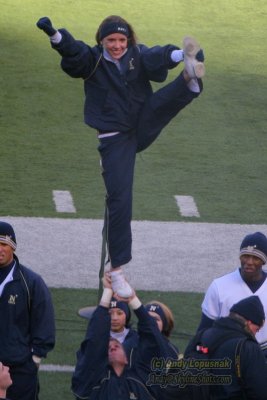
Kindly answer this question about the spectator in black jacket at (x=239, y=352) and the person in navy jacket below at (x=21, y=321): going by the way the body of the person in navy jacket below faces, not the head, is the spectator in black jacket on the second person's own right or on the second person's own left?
on the second person's own left

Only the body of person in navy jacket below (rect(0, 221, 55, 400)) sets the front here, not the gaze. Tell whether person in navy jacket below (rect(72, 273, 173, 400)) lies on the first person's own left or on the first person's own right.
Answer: on the first person's own left

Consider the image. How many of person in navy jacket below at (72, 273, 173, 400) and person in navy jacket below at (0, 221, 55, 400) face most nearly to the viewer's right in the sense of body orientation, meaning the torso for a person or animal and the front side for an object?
0

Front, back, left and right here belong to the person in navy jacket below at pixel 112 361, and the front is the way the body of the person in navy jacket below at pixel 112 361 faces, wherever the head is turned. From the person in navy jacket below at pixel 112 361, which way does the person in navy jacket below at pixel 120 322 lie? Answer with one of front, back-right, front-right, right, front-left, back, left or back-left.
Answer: back

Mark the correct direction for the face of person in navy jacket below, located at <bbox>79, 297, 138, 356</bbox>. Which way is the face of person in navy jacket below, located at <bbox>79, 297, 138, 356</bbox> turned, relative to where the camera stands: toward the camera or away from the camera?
toward the camera

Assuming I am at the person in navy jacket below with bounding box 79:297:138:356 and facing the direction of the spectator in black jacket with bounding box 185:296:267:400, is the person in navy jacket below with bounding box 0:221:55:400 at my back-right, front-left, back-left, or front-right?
back-right

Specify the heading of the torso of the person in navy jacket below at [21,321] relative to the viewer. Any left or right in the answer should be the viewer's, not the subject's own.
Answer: facing the viewer and to the left of the viewer

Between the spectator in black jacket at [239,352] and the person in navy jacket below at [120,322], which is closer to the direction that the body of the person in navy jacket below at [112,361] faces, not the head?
the spectator in black jacket

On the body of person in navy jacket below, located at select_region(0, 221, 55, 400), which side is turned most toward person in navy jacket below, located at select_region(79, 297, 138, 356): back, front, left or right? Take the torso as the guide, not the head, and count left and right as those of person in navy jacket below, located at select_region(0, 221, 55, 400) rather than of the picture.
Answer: left

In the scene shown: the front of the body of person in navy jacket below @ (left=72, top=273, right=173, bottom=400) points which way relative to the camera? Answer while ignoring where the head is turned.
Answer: toward the camera
